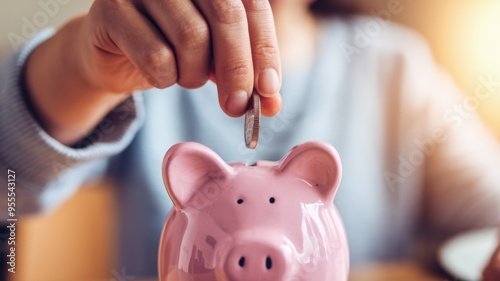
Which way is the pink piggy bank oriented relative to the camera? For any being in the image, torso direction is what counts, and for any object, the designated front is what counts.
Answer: toward the camera
